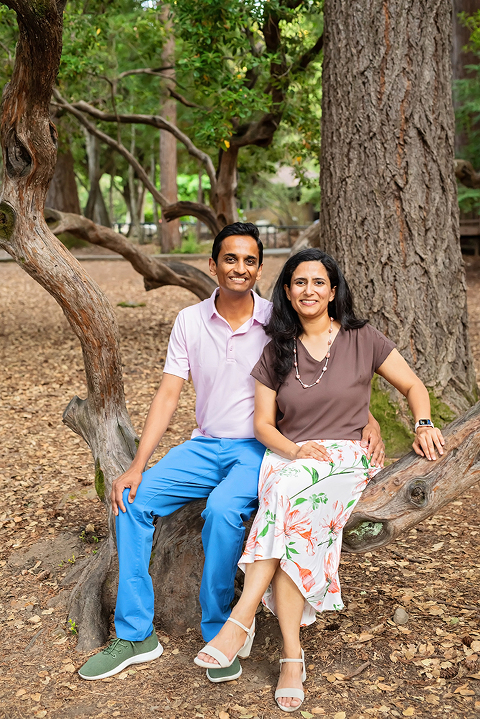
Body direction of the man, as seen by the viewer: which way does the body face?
toward the camera

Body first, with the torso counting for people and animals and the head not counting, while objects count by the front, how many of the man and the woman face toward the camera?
2

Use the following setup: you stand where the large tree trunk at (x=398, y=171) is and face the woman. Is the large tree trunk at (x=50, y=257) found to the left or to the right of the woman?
right

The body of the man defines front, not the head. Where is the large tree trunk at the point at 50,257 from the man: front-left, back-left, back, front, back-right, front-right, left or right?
back-right

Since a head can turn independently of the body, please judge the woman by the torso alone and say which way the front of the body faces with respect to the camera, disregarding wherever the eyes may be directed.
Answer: toward the camera

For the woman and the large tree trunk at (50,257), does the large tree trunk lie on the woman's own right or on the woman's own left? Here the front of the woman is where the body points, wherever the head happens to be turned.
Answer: on the woman's own right

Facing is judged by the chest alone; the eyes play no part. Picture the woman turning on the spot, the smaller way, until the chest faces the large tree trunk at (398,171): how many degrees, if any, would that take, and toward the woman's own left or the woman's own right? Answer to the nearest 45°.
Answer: approximately 180°

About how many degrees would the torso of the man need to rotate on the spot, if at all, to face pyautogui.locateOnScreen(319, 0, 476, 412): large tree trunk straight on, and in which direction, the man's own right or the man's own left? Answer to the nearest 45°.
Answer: approximately 135° to the man's own left
